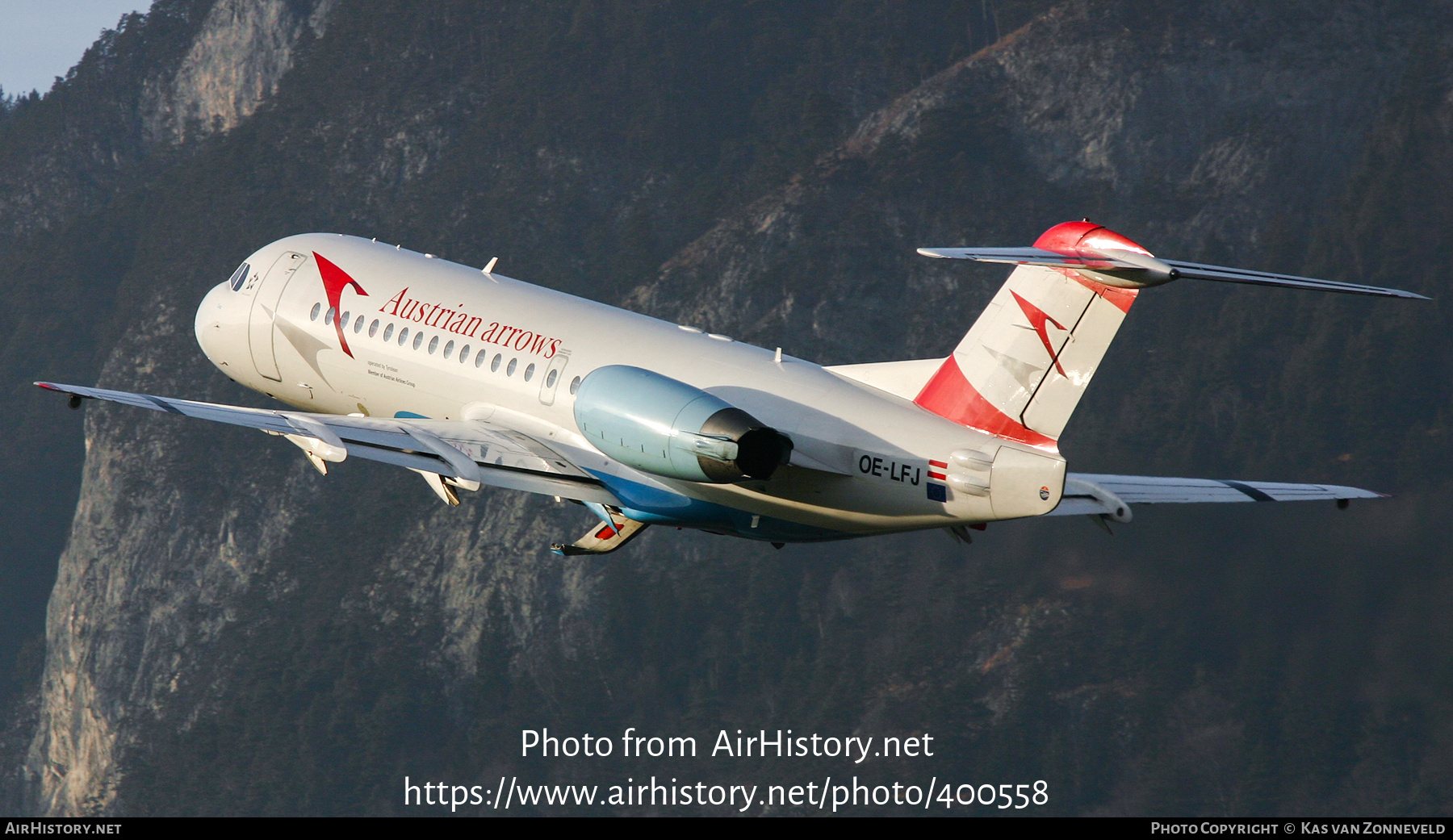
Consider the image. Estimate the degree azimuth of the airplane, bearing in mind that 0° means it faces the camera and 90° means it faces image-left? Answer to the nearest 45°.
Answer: approximately 135°
